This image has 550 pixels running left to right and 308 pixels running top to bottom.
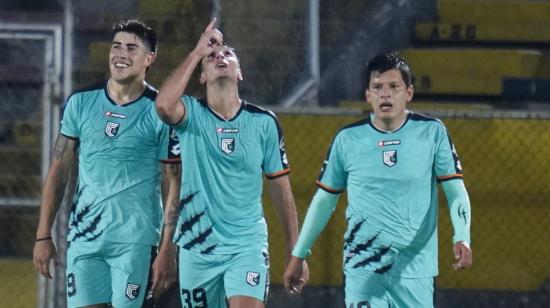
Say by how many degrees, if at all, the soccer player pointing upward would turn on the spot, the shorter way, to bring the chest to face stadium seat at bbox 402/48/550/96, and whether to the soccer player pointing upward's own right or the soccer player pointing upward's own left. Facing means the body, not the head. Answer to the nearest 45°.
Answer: approximately 135° to the soccer player pointing upward's own left

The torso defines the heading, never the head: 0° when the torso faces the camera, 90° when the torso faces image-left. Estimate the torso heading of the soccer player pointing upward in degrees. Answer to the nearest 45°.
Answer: approximately 0°
